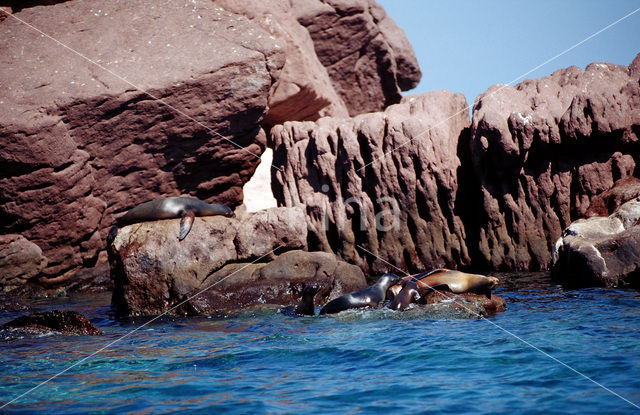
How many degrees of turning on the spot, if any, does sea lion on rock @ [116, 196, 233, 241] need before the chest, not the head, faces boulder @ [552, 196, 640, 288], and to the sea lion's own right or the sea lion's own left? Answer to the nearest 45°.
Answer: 0° — it already faces it

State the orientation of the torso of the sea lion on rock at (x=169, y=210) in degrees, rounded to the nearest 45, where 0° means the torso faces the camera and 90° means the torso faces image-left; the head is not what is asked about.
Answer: approximately 270°

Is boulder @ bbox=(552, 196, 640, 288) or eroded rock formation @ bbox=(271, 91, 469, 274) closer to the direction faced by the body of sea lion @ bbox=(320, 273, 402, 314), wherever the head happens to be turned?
the boulder

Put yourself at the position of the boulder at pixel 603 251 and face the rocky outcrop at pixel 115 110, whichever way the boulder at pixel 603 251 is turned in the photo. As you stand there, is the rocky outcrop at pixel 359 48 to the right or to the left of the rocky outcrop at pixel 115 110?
right

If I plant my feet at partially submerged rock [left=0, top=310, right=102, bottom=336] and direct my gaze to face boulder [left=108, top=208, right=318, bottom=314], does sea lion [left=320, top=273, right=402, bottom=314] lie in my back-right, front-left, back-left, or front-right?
front-right

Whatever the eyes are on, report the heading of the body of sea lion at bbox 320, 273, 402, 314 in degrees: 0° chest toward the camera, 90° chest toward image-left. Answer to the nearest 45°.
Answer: approximately 270°
